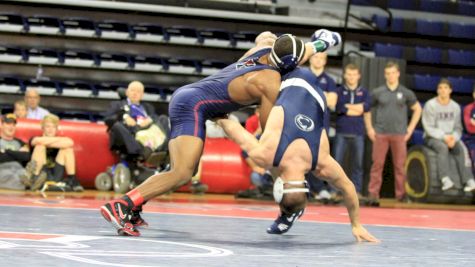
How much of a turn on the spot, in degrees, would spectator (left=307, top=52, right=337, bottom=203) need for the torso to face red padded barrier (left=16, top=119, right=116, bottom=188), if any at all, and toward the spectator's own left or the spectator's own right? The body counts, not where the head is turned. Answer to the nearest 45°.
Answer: approximately 90° to the spectator's own right

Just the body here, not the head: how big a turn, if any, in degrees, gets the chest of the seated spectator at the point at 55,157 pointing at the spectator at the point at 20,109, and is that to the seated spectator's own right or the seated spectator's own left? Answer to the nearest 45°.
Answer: approximately 135° to the seated spectator's own right

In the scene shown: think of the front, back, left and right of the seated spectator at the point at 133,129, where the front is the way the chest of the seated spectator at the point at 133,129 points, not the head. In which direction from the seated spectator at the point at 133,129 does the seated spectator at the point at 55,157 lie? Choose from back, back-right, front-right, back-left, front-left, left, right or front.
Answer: right

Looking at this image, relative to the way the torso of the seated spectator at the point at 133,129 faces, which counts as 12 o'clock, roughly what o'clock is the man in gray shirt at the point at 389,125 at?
The man in gray shirt is roughly at 9 o'clock from the seated spectator.

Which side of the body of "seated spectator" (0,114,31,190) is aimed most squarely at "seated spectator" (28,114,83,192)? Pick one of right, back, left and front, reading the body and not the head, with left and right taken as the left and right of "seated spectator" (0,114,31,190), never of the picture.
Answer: left

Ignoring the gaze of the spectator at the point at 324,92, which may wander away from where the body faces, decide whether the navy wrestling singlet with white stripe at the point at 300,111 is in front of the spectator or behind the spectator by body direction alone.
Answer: in front

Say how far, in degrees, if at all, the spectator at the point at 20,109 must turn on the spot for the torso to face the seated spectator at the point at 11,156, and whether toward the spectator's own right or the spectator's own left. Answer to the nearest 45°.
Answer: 0° — they already face them

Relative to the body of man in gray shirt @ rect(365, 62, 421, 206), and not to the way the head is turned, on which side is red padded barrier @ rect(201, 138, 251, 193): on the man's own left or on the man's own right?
on the man's own right

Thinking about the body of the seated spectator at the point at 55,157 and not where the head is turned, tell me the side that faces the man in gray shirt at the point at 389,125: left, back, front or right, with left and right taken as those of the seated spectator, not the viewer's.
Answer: left

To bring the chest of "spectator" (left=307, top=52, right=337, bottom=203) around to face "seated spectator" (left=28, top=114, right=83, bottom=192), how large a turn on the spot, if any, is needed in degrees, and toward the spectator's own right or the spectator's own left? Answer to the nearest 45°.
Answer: approximately 90° to the spectator's own right
